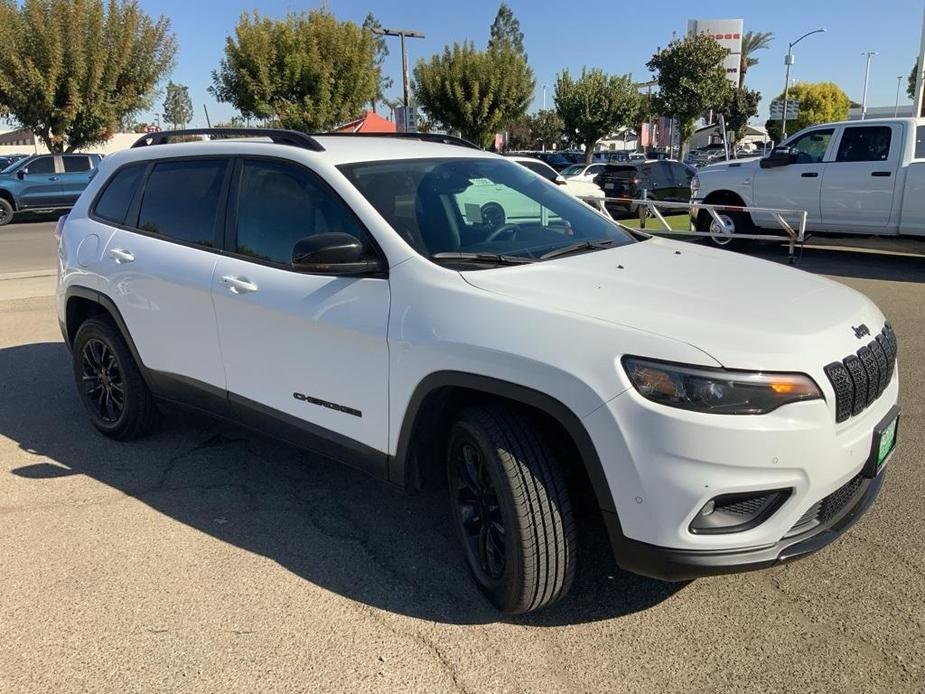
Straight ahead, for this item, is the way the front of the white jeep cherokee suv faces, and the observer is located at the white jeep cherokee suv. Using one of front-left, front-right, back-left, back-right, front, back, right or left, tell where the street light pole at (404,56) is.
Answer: back-left

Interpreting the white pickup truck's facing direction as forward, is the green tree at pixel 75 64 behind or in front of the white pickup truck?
in front

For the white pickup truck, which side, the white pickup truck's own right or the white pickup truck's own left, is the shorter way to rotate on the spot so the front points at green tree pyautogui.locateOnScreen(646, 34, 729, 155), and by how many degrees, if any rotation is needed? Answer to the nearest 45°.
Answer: approximately 90° to the white pickup truck's own right

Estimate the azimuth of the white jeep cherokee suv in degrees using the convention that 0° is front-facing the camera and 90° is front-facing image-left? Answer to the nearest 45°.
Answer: approximately 315°

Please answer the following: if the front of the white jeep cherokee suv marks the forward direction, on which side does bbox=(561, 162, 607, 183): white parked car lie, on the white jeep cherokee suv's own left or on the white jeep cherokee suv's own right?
on the white jeep cherokee suv's own left

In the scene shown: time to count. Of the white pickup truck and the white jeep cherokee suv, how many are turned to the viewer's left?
1

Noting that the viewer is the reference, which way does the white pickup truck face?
facing to the left of the viewer

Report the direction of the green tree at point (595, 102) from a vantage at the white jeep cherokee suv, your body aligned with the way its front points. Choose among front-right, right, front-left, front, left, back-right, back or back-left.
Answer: back-left

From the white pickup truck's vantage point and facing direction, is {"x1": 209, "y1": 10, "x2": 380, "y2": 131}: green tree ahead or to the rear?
ahead

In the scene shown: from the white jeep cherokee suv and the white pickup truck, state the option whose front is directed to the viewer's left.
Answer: the white pickup truck
